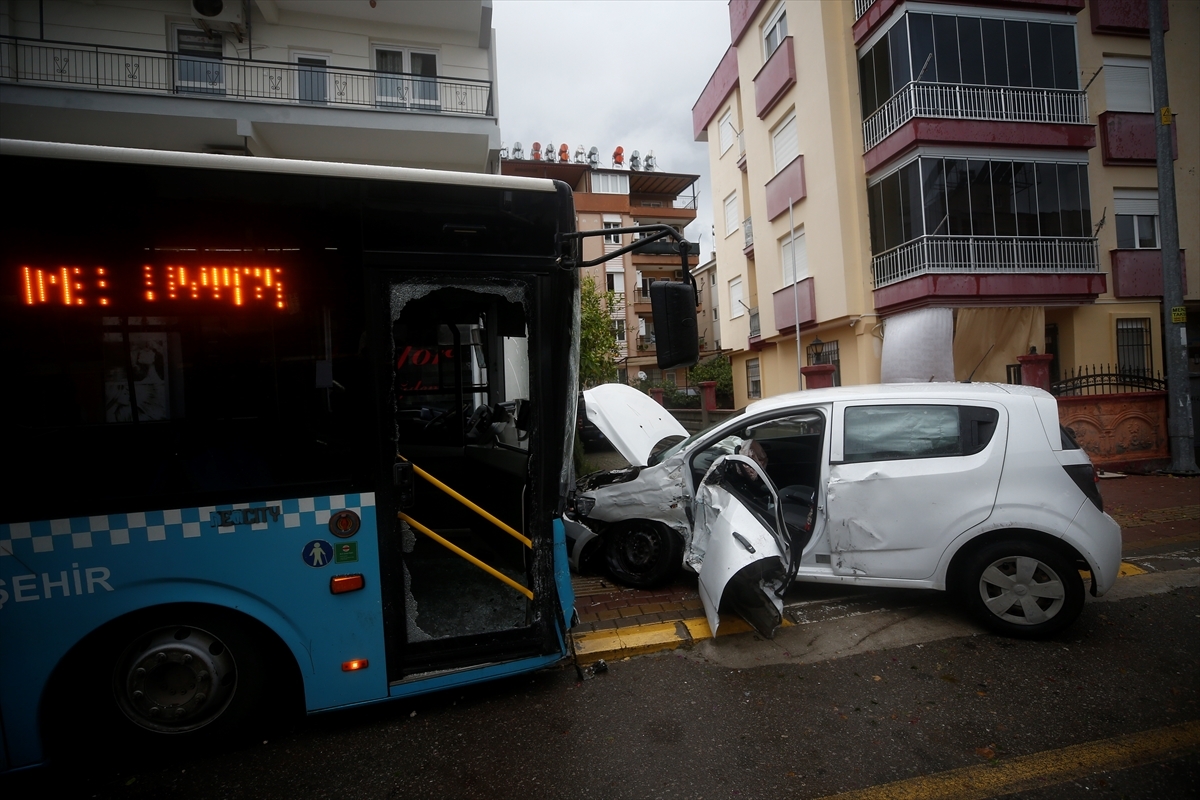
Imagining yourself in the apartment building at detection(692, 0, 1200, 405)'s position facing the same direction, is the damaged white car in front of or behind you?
in front

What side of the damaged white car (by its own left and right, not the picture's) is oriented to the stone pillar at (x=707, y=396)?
right

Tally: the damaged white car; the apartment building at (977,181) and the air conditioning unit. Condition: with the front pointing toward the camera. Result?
2

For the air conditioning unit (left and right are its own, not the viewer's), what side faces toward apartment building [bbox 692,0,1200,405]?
left

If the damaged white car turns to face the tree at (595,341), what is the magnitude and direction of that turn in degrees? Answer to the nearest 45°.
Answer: approximately 45° to its right

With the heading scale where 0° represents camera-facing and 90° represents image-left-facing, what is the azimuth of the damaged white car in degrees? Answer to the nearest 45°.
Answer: approximately 90°

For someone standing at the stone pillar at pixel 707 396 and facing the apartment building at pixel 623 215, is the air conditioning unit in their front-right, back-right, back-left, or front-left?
back-left

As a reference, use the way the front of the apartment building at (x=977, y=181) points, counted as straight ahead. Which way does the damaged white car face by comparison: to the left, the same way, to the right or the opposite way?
to the right

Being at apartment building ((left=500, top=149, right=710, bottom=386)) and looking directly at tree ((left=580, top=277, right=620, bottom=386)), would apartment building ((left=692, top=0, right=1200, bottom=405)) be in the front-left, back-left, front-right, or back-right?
front-left

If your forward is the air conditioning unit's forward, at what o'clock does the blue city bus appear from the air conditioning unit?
The blue city bus is roughly at 12 o'clock from the air conditioning unit.

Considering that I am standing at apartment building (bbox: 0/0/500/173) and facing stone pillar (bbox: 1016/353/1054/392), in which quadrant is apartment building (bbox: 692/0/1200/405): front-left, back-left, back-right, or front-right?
front-left

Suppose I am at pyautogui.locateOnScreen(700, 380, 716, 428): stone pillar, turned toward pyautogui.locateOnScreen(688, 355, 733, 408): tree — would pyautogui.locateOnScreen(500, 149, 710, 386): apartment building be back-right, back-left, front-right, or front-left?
front-left

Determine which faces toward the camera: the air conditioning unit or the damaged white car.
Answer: the air conditioning unit

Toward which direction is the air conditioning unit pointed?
toward the camera

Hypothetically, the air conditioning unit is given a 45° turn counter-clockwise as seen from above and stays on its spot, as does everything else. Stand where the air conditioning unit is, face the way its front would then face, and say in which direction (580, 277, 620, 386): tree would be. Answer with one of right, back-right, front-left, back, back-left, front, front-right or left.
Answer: front-left

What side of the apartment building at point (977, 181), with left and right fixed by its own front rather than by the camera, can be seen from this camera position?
front

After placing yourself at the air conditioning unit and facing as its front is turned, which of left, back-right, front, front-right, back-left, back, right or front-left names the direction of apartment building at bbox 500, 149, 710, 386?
back-left

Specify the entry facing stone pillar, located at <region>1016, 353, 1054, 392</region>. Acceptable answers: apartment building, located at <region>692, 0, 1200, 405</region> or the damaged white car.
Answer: the apartment building
